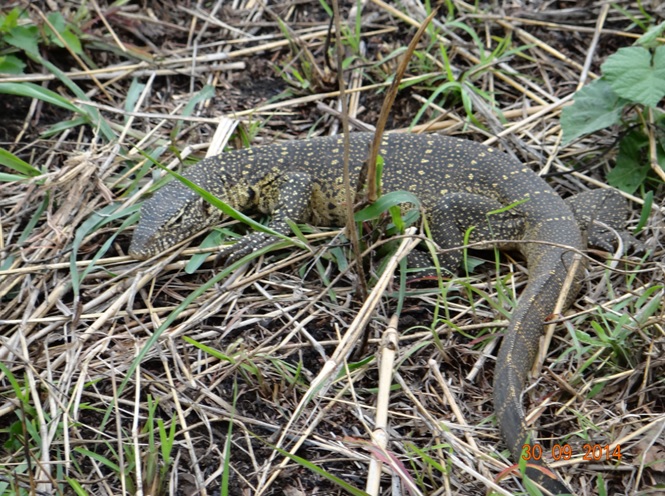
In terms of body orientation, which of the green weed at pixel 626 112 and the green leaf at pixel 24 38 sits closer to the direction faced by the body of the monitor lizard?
the green leaf

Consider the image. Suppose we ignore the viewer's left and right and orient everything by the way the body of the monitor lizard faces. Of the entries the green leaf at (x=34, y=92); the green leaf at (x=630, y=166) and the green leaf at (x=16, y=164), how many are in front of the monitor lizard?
2

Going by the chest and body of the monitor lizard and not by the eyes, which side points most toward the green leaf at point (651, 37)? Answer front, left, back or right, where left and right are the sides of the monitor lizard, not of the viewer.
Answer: back

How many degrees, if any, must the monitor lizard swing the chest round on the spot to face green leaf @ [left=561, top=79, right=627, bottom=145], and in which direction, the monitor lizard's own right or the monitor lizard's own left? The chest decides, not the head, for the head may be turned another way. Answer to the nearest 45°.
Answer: approximately 180°

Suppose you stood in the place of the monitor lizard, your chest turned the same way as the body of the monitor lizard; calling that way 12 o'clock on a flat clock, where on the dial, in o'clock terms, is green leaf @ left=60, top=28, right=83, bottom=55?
The green leaf is roughly at 1 o'clock from the monitor lizard.

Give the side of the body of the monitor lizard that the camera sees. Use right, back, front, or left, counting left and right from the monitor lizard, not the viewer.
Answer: left

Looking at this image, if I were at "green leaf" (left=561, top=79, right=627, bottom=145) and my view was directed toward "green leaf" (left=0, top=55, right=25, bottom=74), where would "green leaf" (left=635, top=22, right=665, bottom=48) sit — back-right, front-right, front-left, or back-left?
back-right

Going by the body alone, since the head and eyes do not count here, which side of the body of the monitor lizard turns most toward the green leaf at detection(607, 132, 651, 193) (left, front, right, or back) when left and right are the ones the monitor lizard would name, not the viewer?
back

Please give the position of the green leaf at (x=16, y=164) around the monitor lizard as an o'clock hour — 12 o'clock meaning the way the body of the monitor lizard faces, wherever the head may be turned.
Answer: The green leaf is roughly at 12 o'clock from the monitor lizard.
